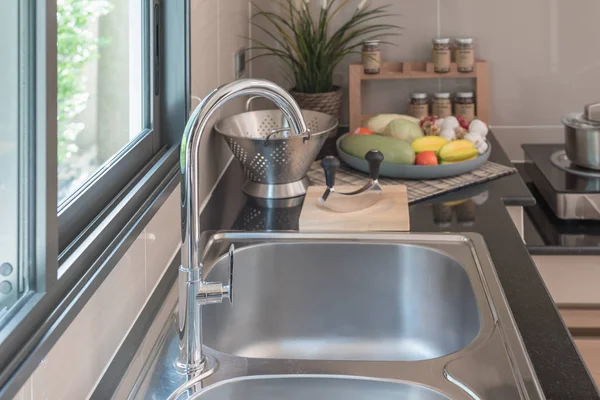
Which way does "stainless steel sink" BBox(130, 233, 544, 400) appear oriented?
to the viewer's right

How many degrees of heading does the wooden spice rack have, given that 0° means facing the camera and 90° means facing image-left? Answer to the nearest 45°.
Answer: approximately 0°

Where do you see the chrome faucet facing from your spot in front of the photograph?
facing to the right of the viewer

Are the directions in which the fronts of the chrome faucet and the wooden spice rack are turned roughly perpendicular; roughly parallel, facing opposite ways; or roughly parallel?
roughly perpendicular
